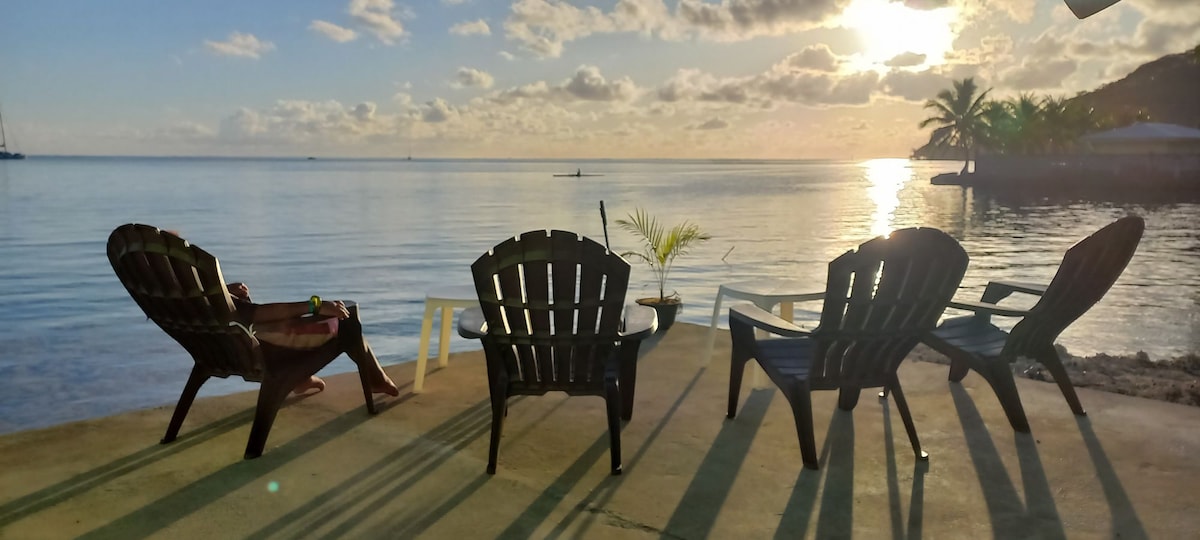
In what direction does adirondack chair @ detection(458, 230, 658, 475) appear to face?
away from the camera

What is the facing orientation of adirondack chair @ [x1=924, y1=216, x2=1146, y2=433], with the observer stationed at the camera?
facing away from the viewer and to the left of the viewer

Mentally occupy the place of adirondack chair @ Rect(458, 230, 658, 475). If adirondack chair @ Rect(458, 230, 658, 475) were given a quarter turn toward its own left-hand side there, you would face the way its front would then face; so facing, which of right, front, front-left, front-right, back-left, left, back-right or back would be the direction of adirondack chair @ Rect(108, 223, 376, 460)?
front

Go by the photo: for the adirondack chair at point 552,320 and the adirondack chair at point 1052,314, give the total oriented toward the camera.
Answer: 0

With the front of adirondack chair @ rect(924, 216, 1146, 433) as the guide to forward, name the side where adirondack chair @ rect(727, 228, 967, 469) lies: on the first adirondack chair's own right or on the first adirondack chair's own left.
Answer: on the first adirondack chair's own left

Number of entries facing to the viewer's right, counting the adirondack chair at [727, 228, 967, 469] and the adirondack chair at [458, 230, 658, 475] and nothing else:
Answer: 0

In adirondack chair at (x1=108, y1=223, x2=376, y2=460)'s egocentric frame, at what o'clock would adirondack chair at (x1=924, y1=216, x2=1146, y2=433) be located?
adirondack chair at (x1=924, y1=216, x2=1146, y2=433) is roughly at 2 o'clock from adirondack chair at (x1=108, y1=223, x2=376, y2=460).

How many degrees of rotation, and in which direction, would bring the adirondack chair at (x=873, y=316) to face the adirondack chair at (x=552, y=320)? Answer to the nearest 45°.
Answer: approximately 45° to its left

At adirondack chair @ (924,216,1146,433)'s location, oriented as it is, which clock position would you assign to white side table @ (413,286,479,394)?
The white side table is roughly at 10 o'clock from the adirondack chair.

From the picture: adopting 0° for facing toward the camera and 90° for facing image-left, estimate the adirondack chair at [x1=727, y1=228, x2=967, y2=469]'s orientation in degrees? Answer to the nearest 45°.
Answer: approximately 135°

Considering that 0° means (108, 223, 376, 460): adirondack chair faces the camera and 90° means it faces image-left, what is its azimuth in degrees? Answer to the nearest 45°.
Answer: approximately 225°

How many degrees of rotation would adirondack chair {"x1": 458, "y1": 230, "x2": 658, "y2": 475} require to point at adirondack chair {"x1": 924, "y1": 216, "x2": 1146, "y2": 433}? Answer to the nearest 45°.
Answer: approximately 90° to its right

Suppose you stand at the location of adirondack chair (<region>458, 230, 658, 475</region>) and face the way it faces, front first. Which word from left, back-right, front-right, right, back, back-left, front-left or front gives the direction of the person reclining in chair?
front-left

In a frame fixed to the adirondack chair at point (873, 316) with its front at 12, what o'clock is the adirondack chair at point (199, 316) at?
the adirondack chair at point (199, 316) is roughly at 10 o'clock from the adirondack chair at point (873, 316).

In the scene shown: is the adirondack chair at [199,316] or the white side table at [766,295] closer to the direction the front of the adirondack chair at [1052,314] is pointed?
the white side table

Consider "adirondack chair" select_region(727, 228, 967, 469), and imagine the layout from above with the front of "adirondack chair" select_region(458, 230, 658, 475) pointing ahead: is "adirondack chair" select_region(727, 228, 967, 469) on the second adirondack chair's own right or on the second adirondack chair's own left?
on the second adirondack chair's own right
